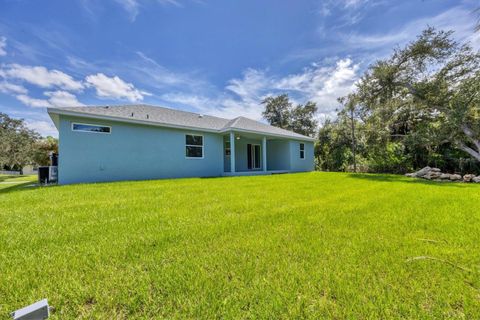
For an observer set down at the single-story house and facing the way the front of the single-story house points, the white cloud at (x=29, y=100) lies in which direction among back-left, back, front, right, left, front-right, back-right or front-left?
front

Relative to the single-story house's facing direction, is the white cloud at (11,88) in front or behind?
in front

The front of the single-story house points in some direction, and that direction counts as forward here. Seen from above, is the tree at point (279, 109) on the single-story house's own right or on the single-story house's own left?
on the single-story house's own right

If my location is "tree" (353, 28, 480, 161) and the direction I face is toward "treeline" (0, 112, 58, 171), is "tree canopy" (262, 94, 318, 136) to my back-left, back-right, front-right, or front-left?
front-right

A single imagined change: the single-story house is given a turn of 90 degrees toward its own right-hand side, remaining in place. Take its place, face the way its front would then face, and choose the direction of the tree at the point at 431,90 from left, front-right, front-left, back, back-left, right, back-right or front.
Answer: front-right

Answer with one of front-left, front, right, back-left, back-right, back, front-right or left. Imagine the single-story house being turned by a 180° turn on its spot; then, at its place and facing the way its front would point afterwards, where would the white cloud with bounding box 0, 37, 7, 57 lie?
back-right
